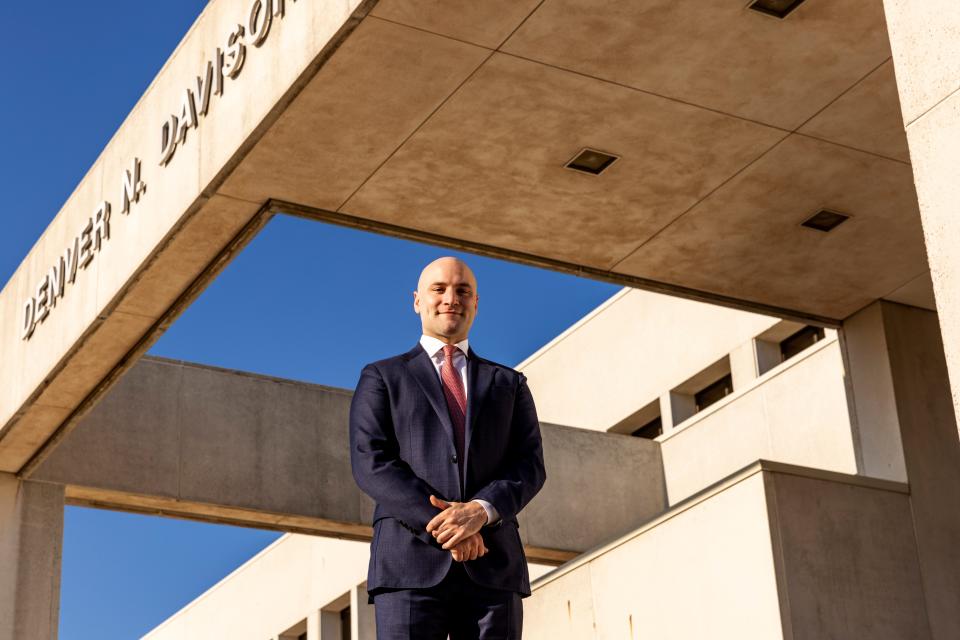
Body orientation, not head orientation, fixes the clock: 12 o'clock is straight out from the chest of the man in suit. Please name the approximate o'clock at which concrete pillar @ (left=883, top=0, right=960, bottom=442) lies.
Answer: The concrete pillar is roughly at 10 o'clock from the man in suit.

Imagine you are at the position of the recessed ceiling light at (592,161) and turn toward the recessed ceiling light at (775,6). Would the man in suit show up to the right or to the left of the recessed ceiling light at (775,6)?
right

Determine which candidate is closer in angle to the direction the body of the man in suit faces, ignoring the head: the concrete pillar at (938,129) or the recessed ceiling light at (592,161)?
the concrete pillar

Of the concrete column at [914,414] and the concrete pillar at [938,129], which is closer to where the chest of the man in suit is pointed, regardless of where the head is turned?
the concrete pillar

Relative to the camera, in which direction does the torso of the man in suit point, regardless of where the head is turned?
toward the camera

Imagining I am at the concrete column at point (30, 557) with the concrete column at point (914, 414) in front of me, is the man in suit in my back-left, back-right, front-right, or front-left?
front-right

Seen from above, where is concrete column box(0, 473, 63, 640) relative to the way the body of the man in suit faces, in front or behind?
behind

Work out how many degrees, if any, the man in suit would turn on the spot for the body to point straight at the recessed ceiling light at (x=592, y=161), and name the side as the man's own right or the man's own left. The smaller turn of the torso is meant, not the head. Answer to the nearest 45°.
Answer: approximately 180°

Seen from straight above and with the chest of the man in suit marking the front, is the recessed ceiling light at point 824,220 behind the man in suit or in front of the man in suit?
behind
